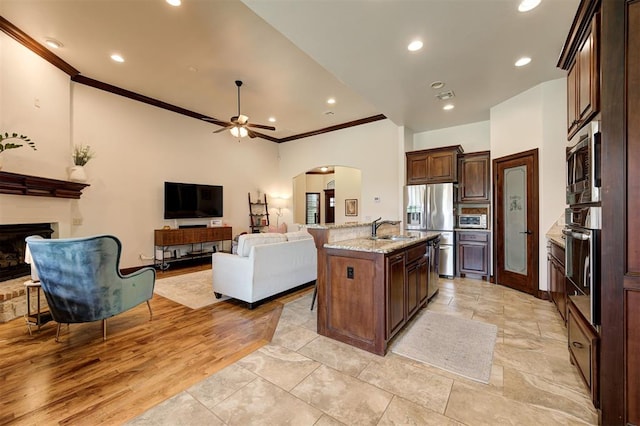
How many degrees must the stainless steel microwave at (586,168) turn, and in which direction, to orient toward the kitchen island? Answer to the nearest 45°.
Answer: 0° — it already faces it

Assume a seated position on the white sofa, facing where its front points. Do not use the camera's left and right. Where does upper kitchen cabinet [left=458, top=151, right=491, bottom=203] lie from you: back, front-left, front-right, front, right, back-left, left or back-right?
back-right

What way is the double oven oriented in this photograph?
to the viewer's left

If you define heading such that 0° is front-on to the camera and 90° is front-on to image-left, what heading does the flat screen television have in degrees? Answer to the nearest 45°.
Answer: approximately 315°

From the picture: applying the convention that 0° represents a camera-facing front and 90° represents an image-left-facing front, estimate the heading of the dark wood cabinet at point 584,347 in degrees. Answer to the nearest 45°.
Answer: approximately 90°

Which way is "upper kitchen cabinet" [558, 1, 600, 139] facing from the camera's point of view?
to the viewer's left

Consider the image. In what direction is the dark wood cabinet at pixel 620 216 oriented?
to the viewer's left

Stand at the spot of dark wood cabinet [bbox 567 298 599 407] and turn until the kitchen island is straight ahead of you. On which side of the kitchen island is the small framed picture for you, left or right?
right

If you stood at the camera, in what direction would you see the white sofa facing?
facing away from the viewer and to the left of the viewer

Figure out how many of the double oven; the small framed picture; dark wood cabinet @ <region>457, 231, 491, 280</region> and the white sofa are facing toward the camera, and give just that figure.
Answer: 2
